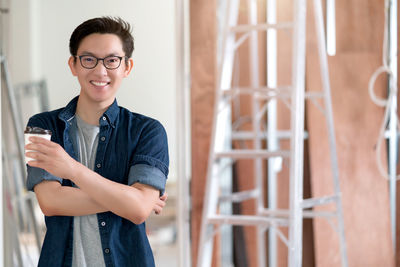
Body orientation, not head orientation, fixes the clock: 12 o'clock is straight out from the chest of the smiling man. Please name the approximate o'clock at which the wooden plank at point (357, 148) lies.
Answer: The wooden plank is roughly at 7 o'clock from the smiling man.

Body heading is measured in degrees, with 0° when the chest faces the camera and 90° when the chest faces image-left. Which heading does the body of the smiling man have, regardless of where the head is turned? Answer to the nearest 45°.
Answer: approximately 0°

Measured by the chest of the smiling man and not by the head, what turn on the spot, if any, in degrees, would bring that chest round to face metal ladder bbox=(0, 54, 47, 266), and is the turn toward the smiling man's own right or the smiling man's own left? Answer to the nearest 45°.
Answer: approximately 180°

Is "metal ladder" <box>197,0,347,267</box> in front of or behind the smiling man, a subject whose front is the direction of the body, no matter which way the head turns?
behind
